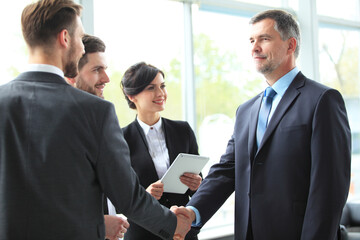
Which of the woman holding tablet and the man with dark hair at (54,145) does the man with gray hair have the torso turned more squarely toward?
the man with dark hair

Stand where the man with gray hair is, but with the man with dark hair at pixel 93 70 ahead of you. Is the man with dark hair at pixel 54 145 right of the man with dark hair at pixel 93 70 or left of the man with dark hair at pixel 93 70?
left

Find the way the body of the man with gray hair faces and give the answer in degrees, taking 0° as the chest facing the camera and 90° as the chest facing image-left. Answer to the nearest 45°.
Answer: approximately 45°

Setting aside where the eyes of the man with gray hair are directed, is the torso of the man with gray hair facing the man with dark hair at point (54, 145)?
yes

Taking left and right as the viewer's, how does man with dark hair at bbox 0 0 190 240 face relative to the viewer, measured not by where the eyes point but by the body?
facing away from the viewer and to the right of the viewer

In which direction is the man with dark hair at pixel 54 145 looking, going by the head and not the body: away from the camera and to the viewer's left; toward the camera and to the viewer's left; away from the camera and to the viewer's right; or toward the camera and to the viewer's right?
away from the camera and to the viewer's right

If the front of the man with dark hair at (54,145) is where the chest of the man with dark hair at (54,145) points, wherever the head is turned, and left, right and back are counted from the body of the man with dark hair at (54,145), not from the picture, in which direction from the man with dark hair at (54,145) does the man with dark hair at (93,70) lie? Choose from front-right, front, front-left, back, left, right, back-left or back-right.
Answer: front-left

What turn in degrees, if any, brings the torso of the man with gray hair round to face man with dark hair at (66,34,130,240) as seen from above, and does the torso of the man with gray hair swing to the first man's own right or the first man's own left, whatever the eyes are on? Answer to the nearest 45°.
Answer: approximately 45° to the first man's own right

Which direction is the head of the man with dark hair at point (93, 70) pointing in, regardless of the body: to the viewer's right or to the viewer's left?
to the viewer's right

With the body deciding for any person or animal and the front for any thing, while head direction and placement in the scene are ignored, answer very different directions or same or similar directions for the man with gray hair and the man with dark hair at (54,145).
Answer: very different directions

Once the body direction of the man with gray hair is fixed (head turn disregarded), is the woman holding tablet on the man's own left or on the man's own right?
on the man's own right
